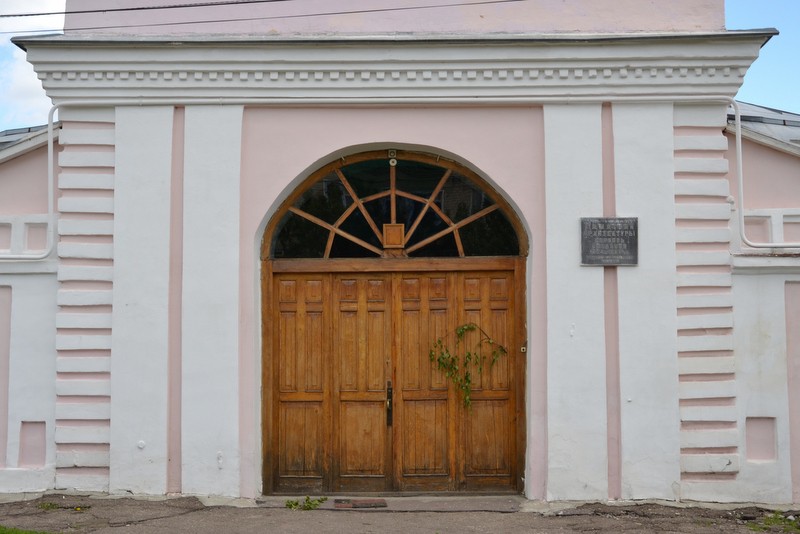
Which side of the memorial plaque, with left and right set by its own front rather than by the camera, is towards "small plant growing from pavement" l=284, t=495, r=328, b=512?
right

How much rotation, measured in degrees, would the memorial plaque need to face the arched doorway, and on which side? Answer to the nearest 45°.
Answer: approximately 90° to its right

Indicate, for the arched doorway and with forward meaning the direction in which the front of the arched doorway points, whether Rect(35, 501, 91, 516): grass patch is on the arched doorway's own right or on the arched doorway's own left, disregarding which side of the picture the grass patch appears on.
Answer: on the arched doorway's own right

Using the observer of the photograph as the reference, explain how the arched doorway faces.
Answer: facing the viewer

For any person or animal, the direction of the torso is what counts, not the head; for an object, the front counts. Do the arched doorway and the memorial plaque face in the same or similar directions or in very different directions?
same or similar directions

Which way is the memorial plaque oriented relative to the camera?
toward the camera

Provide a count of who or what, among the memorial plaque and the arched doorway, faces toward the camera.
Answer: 2

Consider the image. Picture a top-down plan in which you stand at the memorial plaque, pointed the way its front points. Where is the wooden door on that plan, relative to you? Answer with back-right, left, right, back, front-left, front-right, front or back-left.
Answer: right

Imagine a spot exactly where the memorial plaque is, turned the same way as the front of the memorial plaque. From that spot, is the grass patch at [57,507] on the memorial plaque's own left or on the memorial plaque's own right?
on the memorial plaque's own right

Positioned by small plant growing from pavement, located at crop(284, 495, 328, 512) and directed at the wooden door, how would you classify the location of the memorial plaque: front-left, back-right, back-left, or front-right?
front-right

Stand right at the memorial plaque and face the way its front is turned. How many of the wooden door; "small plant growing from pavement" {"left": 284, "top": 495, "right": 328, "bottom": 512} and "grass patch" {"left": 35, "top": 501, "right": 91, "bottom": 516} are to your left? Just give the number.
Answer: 0
